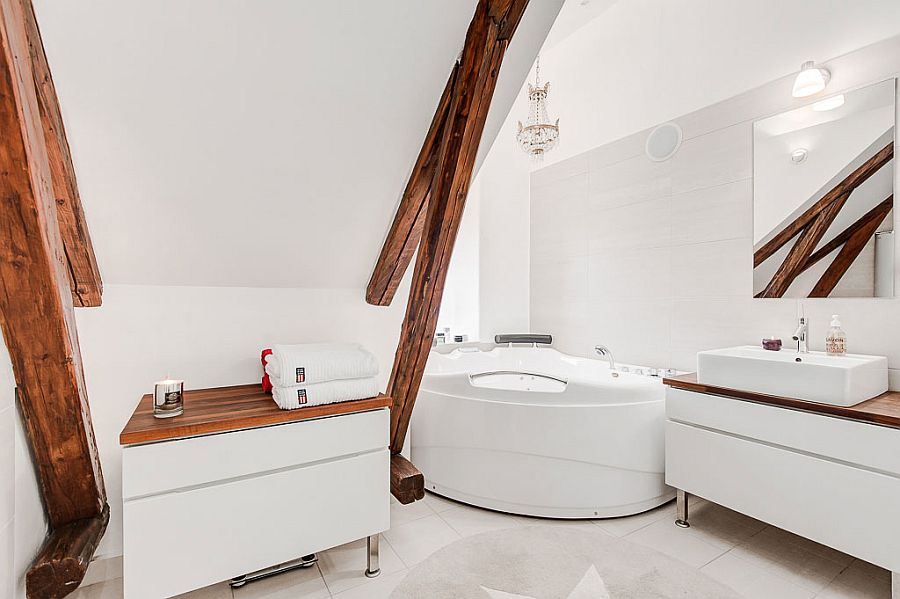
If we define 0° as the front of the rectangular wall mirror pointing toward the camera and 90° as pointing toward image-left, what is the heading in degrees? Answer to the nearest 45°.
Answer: approximately 45°

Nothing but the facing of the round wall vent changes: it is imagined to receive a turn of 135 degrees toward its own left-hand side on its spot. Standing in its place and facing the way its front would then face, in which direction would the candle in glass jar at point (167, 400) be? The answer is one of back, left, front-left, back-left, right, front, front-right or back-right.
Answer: back-right

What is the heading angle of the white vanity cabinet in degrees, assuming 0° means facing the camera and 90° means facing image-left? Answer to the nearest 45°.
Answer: approximately 45°

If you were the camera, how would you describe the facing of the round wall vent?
facing the viewer and to the left of the viewer

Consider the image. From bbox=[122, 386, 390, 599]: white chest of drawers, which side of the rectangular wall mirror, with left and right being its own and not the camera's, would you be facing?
front

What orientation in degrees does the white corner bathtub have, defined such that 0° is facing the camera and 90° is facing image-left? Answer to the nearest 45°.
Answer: approximately 0°

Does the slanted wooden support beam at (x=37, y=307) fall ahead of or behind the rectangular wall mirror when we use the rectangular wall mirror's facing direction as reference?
ahead

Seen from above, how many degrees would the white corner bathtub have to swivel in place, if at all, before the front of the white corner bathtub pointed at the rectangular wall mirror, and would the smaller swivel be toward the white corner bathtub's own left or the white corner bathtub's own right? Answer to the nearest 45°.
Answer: approximately 90° to the white corner bathtub's own left

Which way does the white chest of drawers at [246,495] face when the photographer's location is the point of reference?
facing the viewer and to the right of the viewer

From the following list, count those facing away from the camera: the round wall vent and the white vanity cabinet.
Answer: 0

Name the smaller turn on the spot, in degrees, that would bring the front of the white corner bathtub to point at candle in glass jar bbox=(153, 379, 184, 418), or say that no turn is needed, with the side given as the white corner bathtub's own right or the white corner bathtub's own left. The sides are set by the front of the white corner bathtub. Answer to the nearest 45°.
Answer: approximately 45° to the white corner bathtub's own right
